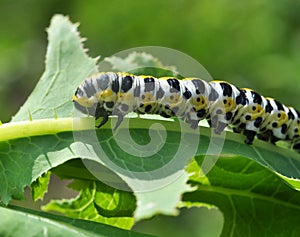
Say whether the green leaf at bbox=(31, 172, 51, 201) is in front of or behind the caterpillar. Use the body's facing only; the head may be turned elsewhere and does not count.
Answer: in front

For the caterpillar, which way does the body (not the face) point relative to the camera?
to the viewer's left

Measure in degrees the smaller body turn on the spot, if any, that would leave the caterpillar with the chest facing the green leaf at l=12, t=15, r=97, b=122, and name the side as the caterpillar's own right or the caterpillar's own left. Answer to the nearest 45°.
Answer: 0° — it already faces it
